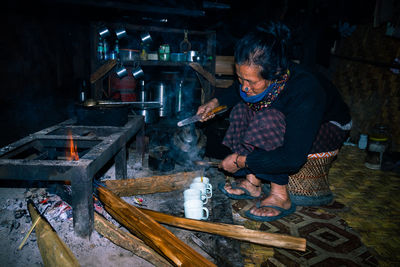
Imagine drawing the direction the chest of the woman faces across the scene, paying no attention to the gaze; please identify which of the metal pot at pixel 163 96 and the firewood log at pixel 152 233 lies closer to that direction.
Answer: the firewood log

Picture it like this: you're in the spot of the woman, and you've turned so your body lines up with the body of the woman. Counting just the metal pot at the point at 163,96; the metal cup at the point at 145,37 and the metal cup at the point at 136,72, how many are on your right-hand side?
3

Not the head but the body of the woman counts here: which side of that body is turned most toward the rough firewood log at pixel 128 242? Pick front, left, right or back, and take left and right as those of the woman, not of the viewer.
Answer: front

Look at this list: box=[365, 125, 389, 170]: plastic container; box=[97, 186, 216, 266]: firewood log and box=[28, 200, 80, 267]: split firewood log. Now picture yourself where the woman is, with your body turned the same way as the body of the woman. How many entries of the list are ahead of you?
2

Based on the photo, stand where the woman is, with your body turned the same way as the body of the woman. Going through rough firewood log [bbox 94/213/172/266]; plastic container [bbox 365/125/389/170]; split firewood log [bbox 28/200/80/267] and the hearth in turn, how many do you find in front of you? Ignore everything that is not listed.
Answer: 3

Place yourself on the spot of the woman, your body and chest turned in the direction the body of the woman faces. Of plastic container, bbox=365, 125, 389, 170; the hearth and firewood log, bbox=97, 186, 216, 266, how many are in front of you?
2

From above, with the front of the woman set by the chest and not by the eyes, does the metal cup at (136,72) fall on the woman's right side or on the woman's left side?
on the woman's right side

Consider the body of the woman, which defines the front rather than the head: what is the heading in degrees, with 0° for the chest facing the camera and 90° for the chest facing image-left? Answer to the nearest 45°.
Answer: approximately 45°

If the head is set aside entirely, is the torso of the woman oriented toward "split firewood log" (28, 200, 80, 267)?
yes

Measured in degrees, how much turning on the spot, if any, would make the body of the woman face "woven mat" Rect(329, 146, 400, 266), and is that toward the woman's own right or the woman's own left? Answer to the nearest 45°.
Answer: approximately 180°

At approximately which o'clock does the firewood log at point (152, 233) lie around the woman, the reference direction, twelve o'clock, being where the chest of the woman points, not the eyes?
The firewood log is roughly at 12 o'clock from the woman.

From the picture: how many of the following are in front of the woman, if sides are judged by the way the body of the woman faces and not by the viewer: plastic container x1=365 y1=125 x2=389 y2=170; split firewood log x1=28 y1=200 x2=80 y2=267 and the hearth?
2
